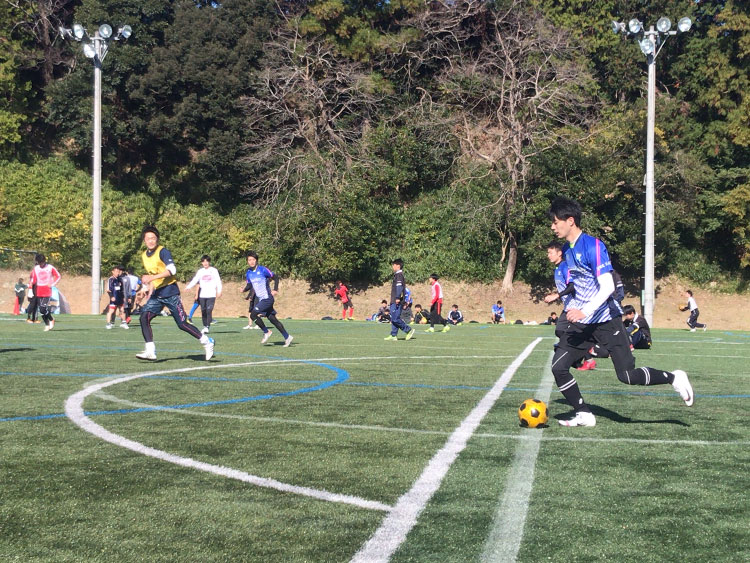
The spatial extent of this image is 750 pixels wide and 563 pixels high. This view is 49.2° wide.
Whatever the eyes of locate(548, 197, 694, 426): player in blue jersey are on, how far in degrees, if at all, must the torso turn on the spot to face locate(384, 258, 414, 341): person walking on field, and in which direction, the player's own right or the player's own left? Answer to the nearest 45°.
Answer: approximately 90° to the player's own right

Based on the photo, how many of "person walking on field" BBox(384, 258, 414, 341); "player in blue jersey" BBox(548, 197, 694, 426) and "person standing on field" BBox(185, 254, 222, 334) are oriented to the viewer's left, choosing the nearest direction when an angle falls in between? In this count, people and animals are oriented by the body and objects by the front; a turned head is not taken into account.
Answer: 2

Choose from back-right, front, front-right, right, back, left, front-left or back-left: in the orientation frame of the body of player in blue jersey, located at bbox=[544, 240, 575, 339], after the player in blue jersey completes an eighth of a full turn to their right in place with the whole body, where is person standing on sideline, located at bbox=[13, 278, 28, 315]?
front-right

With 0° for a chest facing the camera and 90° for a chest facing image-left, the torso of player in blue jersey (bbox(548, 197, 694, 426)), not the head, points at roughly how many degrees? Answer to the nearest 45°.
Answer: approximately 90°

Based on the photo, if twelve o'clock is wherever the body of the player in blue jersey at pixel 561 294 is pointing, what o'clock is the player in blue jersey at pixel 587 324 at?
the player in blue jersey at pixel 587 324 is roughly at 10 o'clock from the player in blue jersey at pixel 561 294.

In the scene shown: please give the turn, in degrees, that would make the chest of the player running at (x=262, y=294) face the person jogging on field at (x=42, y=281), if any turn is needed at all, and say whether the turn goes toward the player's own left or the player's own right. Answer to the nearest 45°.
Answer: approximately 90° to the player's own right

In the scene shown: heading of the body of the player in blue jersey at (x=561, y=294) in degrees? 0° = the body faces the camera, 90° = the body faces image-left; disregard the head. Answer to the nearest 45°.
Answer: approximately 45°

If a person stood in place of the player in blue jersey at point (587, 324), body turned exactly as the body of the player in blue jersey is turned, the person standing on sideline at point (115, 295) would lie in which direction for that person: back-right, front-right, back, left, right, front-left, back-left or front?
front-right

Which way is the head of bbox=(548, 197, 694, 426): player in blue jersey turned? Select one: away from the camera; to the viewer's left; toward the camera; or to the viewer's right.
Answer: to the viewer's left

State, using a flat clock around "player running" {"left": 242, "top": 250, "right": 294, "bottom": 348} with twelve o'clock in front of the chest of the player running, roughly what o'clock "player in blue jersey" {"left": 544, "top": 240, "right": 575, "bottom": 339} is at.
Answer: The player in blue jersey is roughly at 10 o'clock from the player running.
